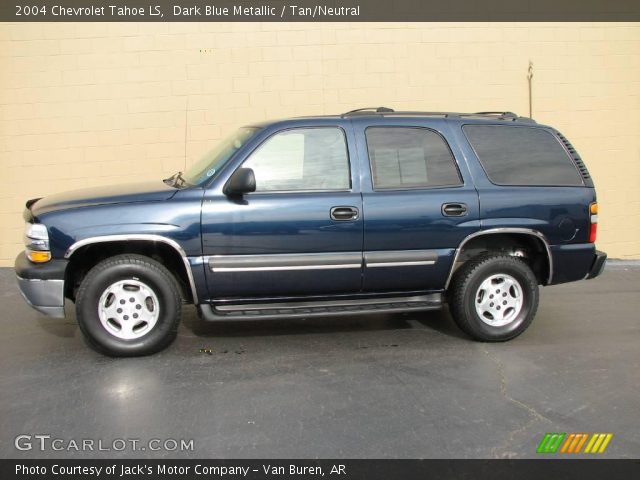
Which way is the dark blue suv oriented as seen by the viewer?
to the viewer's left
